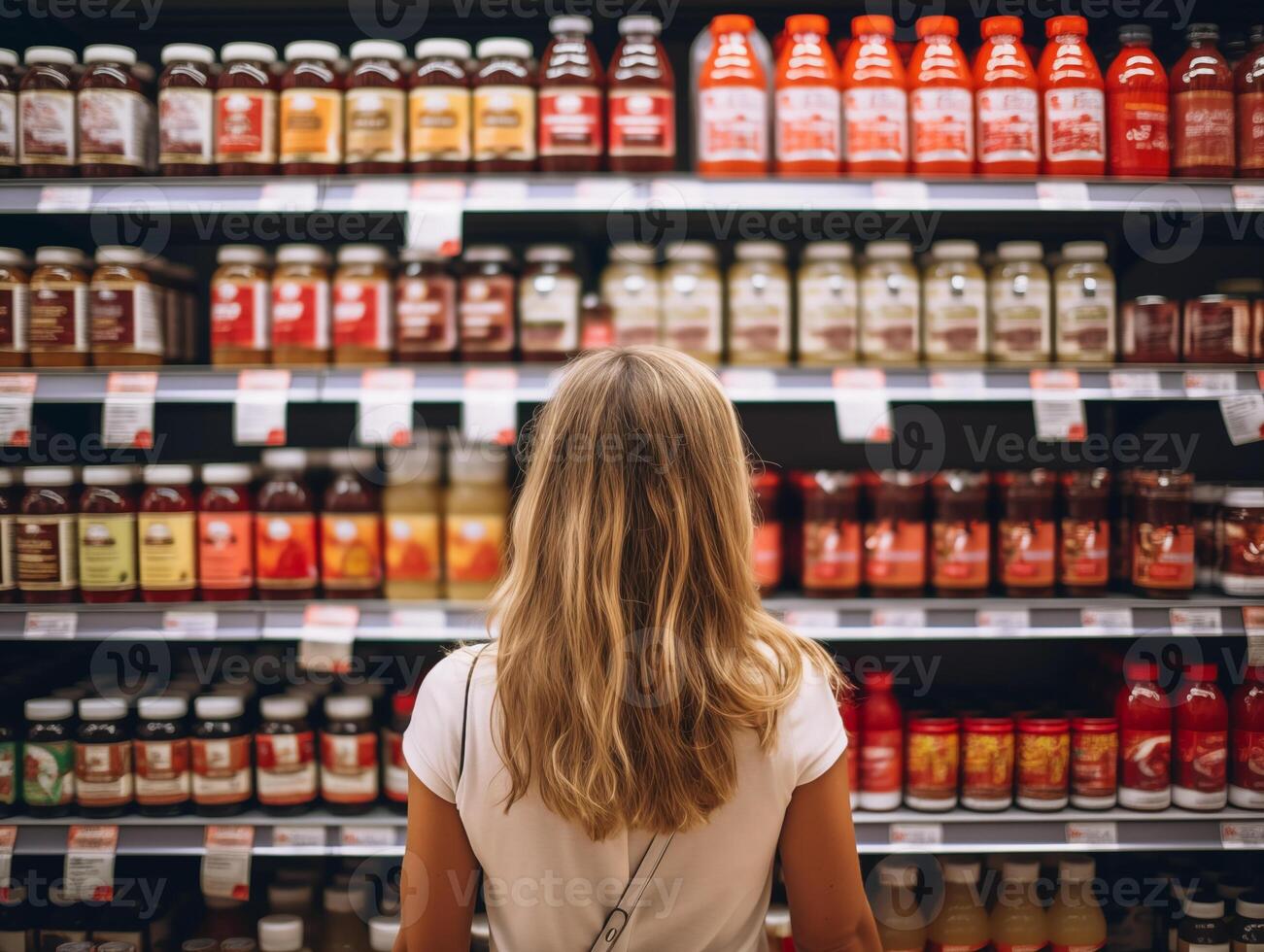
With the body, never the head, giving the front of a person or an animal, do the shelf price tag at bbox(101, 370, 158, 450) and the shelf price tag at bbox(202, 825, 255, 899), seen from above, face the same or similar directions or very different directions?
same or similar directions

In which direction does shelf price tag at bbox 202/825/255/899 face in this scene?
toward the camera

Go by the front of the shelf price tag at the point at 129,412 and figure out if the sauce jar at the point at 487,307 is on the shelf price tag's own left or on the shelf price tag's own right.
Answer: on the shelf price tag's own left

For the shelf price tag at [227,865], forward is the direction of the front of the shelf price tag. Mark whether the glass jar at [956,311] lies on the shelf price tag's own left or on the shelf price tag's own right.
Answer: on the shelf price tag's own left

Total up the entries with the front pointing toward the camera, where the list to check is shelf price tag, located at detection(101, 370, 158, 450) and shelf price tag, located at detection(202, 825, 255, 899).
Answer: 2

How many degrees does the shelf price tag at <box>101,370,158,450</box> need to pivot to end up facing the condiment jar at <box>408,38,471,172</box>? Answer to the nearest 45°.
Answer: approximately 90° to its left
